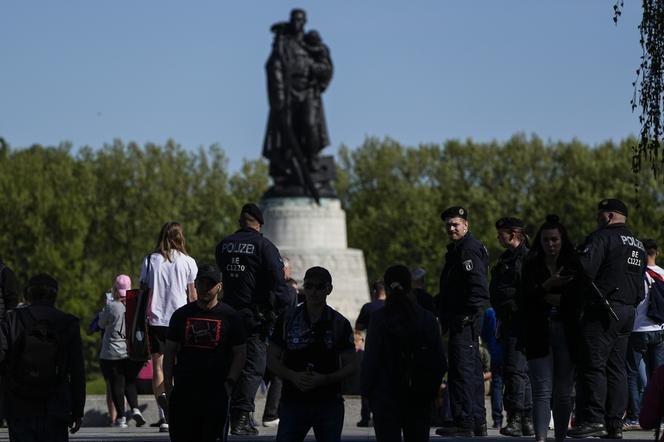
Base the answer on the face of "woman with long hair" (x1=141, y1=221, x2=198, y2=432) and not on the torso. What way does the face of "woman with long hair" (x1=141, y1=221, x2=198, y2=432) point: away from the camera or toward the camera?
away from the camera

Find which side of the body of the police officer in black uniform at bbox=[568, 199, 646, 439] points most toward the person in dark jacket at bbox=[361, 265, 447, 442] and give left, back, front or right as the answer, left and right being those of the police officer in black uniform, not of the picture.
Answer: left

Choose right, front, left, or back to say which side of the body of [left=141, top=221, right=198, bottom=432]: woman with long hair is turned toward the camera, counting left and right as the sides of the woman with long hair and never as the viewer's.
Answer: back

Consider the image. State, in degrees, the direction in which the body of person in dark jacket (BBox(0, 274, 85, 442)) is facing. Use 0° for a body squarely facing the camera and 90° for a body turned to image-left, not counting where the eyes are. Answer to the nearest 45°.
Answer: approximately 180°

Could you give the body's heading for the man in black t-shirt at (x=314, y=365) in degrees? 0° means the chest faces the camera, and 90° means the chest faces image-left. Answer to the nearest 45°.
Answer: approximately 0°

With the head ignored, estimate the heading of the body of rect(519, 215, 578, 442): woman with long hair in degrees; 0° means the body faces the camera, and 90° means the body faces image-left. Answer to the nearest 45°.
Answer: approximately 0°

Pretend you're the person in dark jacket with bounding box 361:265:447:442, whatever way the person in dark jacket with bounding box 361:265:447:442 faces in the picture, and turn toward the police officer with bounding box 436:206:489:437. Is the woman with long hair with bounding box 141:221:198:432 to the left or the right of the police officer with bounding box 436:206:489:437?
left

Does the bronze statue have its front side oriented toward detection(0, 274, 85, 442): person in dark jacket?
yes

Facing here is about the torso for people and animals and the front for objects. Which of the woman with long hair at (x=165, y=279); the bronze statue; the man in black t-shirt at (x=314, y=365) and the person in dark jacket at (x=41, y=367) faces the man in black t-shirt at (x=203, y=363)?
the bronze statue

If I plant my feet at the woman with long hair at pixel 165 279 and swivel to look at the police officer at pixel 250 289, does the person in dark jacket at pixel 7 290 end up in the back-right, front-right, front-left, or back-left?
back-right

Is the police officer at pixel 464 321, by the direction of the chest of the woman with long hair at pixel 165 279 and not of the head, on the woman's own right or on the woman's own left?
on the woman's own right
